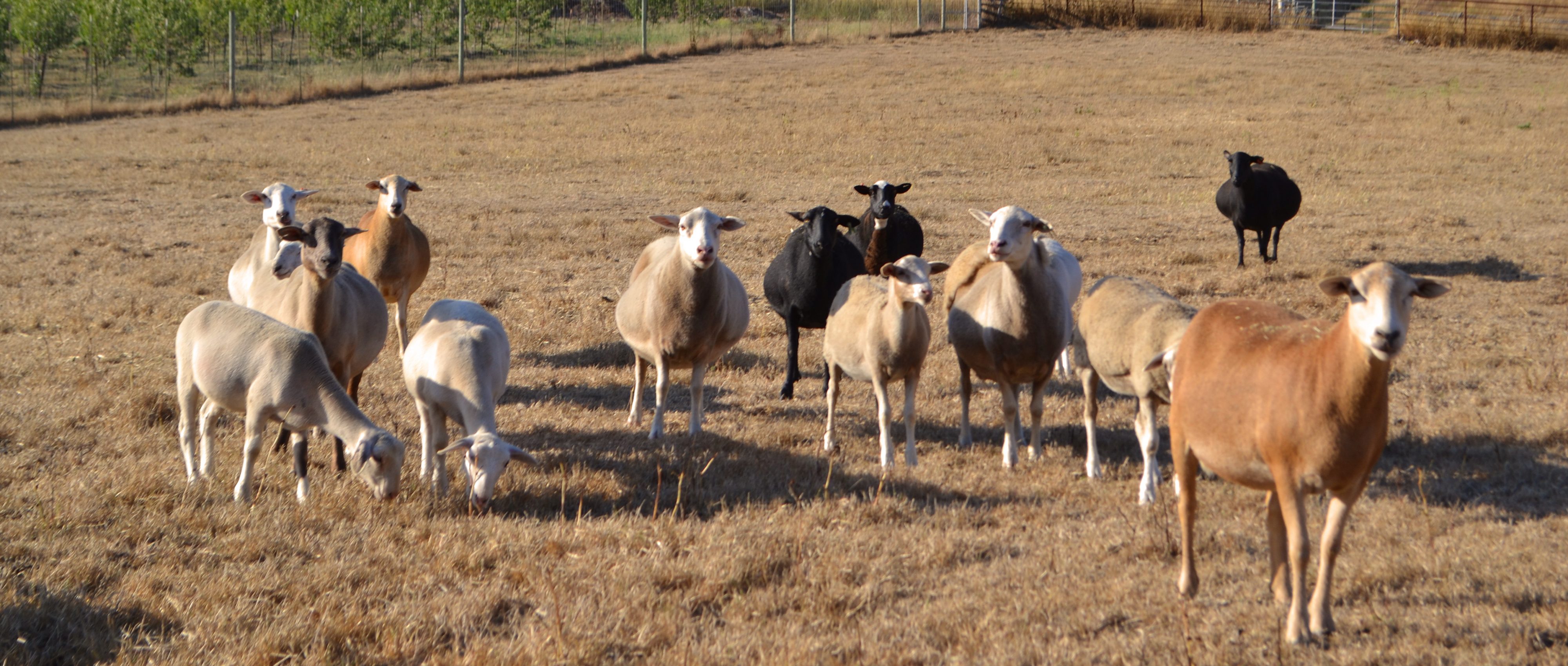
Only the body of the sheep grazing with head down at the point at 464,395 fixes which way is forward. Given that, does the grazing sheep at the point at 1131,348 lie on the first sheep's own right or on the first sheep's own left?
on the first sheep's own left

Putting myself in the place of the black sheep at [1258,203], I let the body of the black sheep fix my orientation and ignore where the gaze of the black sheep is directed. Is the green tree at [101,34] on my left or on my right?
on my right

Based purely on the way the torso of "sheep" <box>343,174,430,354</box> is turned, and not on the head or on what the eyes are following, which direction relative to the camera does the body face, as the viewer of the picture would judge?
toward the camera

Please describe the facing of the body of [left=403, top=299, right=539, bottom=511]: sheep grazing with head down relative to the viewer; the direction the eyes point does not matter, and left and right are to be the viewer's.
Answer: facing the viewer

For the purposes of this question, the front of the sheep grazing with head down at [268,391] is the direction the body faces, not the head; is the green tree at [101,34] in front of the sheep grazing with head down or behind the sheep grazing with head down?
behind

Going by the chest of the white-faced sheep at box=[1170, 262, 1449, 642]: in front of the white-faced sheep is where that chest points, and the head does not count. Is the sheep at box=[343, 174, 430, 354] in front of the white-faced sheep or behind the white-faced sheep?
behind

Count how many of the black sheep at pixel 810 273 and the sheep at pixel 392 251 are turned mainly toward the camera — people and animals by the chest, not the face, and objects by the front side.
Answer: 2

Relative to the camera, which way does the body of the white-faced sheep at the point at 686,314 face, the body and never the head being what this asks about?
toward the camera

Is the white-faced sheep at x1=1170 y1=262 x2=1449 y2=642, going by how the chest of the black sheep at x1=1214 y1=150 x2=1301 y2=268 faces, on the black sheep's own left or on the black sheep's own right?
on the black sheep's own left

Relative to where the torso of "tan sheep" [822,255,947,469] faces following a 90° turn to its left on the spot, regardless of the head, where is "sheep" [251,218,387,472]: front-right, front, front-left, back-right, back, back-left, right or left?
back-left
